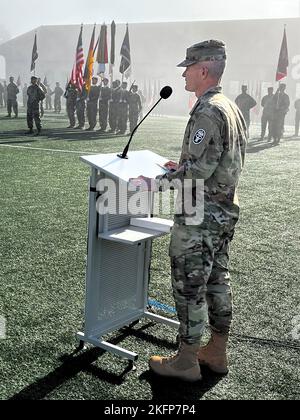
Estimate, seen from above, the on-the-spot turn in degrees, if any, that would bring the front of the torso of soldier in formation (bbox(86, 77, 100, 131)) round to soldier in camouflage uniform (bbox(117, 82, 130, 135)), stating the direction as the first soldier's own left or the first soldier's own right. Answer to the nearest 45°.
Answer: approximately 90° to the first soldier's own left

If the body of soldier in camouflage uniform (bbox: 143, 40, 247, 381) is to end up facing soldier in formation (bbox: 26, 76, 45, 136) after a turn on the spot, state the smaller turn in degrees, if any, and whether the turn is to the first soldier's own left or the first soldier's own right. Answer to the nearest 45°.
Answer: approximately 45° to the first soldier's own right

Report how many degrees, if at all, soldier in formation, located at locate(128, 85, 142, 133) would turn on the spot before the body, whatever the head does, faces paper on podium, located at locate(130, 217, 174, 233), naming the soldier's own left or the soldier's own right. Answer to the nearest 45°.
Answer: approximately 45° to the soldier's own left

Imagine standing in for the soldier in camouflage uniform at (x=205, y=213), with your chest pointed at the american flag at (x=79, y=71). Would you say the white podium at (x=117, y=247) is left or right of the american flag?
left

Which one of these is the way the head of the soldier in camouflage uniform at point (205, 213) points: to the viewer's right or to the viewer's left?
to the viewer's left

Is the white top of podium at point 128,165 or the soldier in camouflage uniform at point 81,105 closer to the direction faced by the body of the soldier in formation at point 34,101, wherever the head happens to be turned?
the white top of podium

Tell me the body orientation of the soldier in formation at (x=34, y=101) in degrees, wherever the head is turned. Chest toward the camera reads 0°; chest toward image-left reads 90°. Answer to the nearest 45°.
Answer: approximately 45°

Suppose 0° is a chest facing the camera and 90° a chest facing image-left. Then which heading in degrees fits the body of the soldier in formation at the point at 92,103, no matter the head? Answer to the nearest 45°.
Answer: approximately 45°

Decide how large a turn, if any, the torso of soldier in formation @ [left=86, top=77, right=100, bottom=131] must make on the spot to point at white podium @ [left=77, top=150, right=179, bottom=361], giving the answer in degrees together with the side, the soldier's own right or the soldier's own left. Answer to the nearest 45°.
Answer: approximately 45° to the soldier's own left

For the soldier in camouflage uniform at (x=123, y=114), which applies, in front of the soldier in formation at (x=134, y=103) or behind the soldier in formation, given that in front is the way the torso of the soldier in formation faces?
in front

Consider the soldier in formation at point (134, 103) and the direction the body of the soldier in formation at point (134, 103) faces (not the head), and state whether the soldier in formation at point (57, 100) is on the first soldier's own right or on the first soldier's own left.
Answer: on the first soldier's own right

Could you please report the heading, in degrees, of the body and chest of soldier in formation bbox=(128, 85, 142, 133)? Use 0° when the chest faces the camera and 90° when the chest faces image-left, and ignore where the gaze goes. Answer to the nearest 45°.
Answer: approximately 45°
